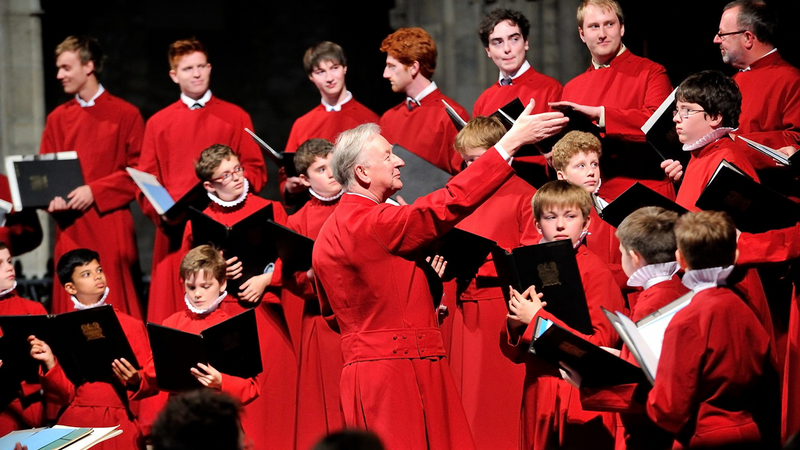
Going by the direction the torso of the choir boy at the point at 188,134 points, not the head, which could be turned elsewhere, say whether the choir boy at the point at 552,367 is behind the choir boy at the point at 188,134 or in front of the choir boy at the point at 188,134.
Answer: in front

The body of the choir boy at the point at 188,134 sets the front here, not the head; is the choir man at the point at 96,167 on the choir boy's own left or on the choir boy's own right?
on the choir boy's own right

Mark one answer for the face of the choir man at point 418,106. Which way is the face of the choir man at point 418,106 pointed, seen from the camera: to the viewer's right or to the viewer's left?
to the viewer's left

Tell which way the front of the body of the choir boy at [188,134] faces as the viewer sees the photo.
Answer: toward the camera

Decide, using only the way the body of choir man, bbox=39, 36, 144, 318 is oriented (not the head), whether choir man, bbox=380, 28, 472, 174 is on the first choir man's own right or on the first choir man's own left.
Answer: on the first choir man's own left

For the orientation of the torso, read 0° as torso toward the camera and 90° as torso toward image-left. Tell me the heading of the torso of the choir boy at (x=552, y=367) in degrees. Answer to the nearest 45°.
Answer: approximately 45°

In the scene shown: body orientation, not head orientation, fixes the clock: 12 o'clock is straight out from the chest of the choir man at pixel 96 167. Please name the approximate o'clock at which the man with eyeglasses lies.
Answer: The man with eyeglasses is roughly at 9 o'clock from the choir man.

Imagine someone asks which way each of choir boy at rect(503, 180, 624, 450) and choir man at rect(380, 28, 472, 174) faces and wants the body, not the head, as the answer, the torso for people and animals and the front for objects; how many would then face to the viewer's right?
0

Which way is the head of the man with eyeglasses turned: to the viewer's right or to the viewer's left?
to the viewer's left

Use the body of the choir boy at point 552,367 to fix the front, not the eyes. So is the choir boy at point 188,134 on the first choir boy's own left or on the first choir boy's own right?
on the first choir boy's own right
